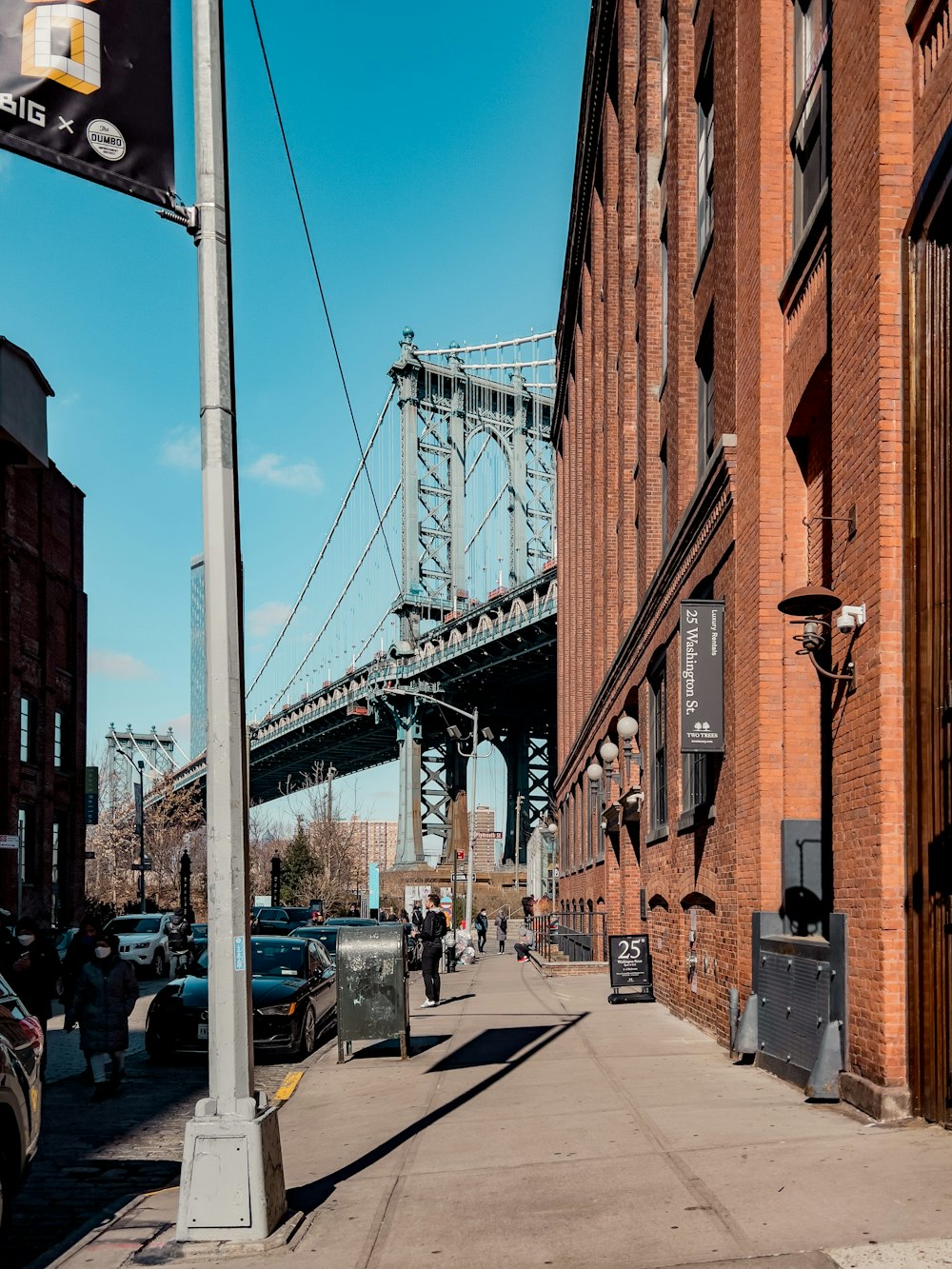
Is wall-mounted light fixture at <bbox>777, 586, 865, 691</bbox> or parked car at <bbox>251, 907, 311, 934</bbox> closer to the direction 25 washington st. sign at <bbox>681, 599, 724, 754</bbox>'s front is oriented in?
the wall-mounted light fixture

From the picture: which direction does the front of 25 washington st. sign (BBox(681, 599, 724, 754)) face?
toward the camera

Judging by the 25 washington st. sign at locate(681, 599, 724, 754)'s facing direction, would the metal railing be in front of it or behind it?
behind

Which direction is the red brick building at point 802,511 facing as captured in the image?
to the viewer's left
